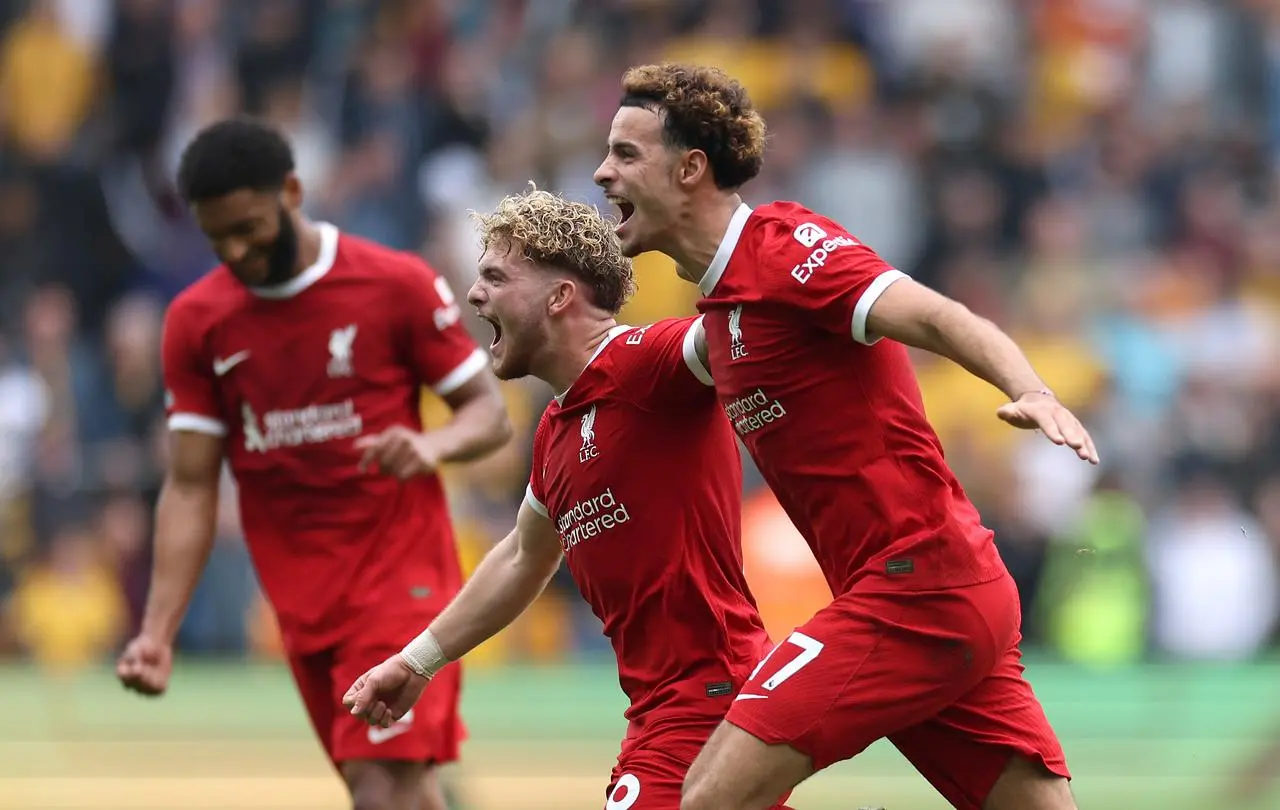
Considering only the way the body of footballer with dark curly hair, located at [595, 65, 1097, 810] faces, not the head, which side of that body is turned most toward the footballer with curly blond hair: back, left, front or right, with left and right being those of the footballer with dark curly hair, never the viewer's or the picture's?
front

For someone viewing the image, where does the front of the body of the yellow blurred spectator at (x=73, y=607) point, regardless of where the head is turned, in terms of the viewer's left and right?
facing the viewer

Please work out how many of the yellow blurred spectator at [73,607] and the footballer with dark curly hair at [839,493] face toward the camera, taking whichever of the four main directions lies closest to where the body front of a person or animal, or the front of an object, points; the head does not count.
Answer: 1

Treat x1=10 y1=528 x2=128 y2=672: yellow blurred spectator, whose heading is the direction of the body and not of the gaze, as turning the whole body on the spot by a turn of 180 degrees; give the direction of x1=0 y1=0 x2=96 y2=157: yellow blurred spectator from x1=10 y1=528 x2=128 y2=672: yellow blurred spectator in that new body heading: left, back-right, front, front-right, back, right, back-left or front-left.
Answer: front

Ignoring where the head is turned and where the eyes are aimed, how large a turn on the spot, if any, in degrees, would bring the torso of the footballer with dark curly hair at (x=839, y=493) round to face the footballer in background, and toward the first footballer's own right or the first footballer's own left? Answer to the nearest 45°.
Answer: approximately 45° to the first footballer's own right

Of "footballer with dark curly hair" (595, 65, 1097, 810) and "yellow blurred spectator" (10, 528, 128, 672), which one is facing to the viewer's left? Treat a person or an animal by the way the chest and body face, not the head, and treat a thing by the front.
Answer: the footballer with dark curly hair

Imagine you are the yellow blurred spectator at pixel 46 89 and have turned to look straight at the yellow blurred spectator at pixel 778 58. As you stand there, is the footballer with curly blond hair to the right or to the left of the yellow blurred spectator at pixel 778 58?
right

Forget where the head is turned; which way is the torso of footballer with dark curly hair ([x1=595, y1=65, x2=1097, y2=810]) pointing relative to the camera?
to the viewer's left

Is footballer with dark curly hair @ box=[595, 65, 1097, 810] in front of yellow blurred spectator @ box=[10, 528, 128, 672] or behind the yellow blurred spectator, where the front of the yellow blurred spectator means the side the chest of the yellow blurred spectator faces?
in front

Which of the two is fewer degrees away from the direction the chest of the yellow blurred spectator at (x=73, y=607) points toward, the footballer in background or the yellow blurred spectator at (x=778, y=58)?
the footballer in background

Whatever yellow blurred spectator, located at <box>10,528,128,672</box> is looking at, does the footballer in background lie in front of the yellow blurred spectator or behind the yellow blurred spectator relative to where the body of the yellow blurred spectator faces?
in front

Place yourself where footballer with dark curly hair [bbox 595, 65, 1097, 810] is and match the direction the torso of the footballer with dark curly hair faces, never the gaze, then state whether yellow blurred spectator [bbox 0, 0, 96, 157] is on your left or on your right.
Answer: on your right

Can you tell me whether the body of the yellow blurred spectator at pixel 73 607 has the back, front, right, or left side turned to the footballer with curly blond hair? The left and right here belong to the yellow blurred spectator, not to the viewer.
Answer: front
